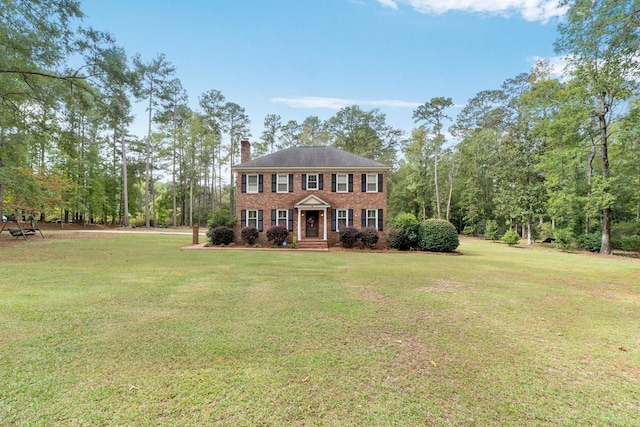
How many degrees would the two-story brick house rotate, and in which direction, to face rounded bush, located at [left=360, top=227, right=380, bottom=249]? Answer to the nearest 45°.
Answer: approximately 45° to its left

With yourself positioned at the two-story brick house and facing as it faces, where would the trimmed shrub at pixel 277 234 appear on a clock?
The trimmed shrub is roughly at 2 o'clock from the two-story brick house.

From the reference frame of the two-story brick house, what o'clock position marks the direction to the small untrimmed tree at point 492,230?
The small untrimmed tree is roughly at 8 o'clock from the two-story brick house.

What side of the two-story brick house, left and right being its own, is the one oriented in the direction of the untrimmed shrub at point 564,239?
left

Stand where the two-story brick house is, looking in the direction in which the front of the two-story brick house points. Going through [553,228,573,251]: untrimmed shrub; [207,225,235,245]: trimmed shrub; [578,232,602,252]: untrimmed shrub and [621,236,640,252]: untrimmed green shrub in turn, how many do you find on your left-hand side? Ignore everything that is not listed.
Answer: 3

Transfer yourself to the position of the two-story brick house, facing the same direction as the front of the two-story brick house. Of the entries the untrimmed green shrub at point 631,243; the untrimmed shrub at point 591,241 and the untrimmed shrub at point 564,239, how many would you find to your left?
3

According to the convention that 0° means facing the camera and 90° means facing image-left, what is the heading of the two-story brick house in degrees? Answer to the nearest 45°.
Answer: approximately 0°

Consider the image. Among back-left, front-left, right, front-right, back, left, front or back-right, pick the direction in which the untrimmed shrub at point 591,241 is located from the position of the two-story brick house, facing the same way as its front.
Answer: left

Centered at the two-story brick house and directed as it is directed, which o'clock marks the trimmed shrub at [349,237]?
The trimmed shrub is roughly at 10 o'clock from the two-story brick house.

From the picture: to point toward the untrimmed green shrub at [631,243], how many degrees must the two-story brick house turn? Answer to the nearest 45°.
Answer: approximately 90° to its left
